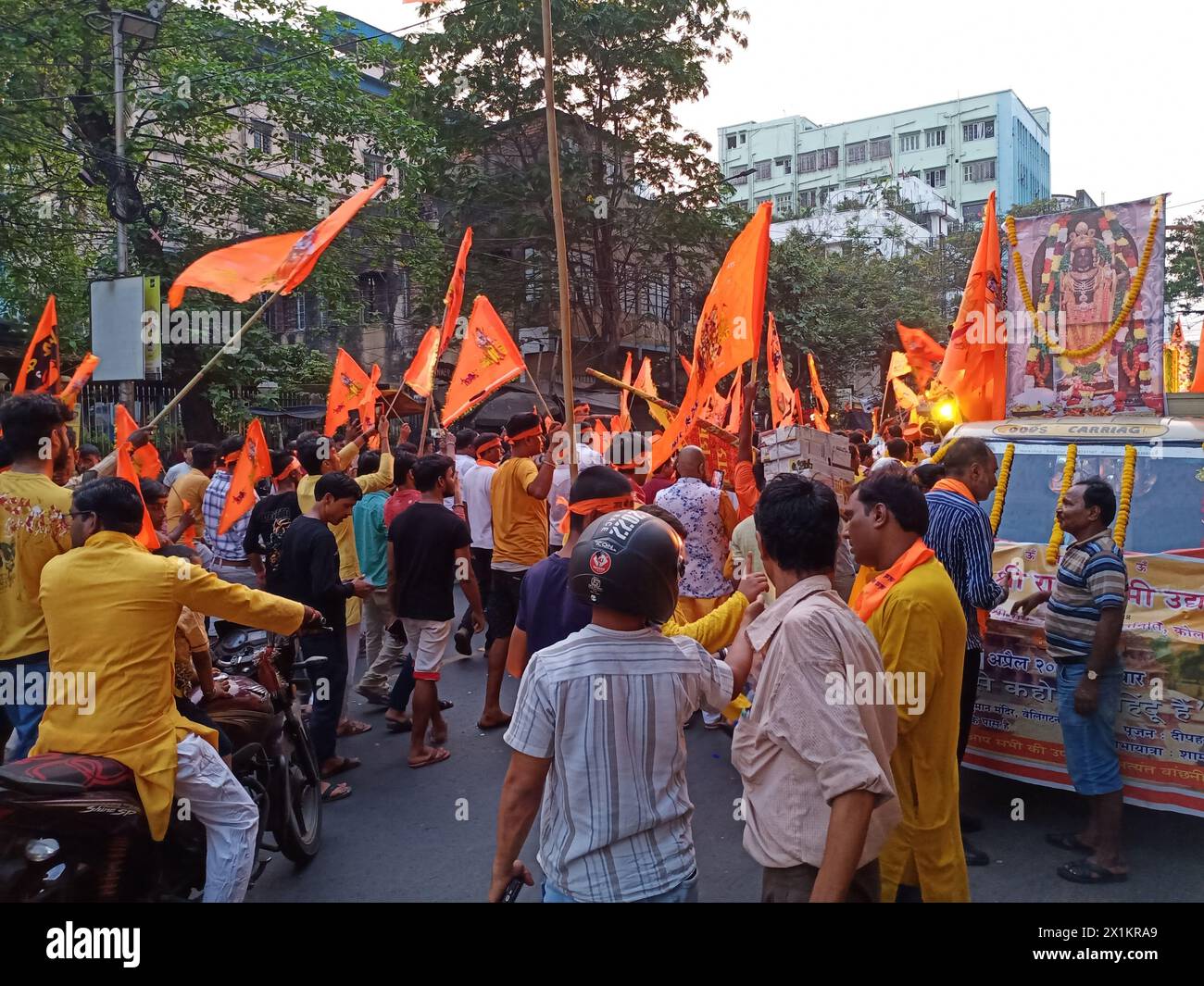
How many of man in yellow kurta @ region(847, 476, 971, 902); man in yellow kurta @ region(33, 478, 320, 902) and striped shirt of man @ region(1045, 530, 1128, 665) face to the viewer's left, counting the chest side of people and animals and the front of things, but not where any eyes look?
2

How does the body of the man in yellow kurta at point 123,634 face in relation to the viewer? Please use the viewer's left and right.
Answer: facing away from the viewer and to the right of the viewer

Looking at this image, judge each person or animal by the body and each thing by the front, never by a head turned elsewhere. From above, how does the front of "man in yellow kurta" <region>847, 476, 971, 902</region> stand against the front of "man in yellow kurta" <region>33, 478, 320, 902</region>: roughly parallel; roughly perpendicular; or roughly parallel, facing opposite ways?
roughly perpendicular

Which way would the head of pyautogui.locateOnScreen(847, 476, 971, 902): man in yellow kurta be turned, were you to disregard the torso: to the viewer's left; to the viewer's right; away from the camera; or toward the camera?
to the viewer's left

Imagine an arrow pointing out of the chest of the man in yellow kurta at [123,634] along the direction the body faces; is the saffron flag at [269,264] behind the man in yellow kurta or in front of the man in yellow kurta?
in front

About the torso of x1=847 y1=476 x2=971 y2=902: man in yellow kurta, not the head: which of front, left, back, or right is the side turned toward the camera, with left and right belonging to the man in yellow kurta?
left
